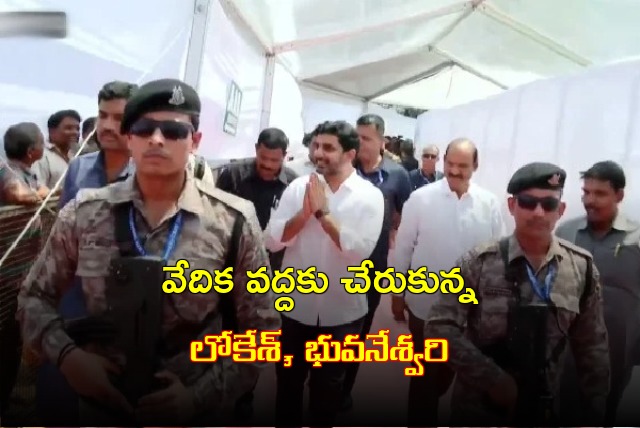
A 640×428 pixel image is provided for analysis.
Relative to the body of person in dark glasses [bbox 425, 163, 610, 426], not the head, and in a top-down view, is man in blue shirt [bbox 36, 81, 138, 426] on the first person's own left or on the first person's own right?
on the first person's own right

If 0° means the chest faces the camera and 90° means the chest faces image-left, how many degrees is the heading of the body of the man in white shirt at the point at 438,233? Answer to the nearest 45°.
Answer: approximately 0°

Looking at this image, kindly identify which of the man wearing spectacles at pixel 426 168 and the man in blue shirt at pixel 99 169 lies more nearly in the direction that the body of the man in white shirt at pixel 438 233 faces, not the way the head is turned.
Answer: the man in blue shirt

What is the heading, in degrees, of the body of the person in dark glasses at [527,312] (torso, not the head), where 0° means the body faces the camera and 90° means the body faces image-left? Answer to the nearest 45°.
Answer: approximately 0°

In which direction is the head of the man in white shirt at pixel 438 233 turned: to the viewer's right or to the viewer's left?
to the viewer's left

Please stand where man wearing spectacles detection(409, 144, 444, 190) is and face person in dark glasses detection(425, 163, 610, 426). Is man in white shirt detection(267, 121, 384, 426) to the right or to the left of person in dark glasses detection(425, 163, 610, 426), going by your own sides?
right
